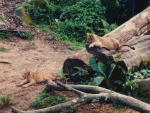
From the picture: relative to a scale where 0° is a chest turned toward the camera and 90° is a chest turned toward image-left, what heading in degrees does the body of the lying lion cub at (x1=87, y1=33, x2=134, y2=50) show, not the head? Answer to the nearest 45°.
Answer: approximately 90°

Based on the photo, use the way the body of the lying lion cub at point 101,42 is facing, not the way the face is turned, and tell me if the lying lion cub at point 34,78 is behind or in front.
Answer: in front
